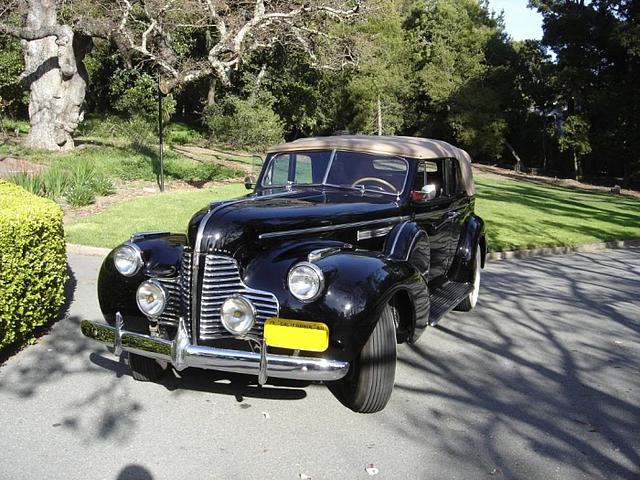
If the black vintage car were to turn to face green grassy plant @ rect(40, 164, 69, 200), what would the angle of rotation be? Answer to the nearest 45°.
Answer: approximately 90° to its right

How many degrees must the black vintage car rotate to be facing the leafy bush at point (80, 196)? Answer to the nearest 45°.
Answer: approximately 90° to its right

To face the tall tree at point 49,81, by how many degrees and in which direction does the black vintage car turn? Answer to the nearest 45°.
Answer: approximately 90° to its right

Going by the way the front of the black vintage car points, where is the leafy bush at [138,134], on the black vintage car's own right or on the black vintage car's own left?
on the black vintage car's own right

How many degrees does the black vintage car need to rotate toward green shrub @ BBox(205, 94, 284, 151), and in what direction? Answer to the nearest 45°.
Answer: approximately 135° to its right

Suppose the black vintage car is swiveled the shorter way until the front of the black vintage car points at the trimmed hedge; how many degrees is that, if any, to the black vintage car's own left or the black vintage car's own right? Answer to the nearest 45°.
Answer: approximately 90° to the black vintage car's own right

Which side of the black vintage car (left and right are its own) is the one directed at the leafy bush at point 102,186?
right

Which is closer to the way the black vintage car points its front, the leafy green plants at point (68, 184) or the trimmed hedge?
the trimmed hedge

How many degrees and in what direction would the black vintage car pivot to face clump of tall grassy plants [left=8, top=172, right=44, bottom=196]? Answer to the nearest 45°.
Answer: approximately 90° to its right
